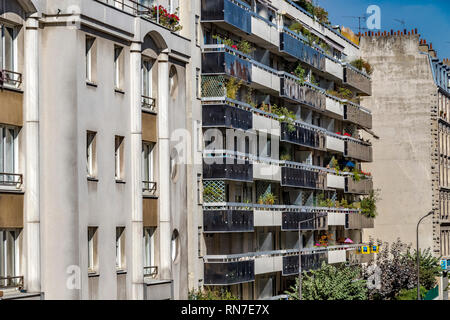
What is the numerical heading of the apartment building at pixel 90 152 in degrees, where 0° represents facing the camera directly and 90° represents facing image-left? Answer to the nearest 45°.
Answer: approximately 315°

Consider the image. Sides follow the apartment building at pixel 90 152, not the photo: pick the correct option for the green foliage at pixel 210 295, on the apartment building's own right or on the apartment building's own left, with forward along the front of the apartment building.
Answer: on the apartment building's own left
